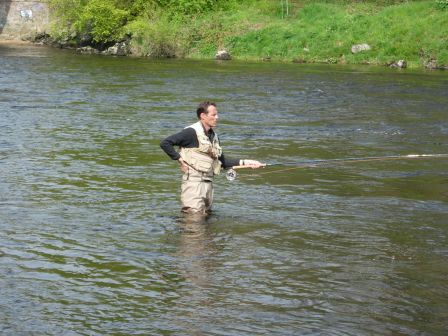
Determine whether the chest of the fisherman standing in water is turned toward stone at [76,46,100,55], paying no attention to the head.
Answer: no

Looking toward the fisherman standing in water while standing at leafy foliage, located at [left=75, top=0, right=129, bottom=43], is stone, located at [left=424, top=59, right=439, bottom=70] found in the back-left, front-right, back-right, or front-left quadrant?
front-left

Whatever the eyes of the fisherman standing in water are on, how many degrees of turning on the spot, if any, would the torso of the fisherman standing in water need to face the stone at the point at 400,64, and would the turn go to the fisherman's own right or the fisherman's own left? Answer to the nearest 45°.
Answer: approximately 135° to the fisherman's own left

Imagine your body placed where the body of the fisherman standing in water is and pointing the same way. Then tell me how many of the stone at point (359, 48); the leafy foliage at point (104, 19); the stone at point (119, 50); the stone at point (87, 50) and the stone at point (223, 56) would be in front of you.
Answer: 0

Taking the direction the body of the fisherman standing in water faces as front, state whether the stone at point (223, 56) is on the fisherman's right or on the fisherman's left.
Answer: on the fisherman's left

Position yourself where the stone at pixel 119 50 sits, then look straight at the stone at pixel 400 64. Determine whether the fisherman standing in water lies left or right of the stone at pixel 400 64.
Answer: right

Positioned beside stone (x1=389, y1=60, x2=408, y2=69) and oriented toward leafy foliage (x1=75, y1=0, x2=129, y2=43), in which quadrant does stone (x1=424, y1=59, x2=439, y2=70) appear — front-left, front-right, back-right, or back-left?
back-right

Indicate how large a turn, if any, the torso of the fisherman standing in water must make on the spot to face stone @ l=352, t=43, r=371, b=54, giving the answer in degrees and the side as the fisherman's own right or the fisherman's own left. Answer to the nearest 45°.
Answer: approximately 135° to the fisherman's own left

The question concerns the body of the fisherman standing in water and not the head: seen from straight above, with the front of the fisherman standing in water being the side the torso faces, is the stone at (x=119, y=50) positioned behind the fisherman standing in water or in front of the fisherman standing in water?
behind

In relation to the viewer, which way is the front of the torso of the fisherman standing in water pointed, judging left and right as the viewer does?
facing the viewer and to the right of the viewer

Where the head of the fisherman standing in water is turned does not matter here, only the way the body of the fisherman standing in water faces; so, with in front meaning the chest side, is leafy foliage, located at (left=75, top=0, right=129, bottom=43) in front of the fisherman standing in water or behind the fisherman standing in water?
behind

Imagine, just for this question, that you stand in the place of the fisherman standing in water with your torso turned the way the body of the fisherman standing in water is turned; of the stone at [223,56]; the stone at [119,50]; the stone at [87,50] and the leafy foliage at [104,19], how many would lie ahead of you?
0
